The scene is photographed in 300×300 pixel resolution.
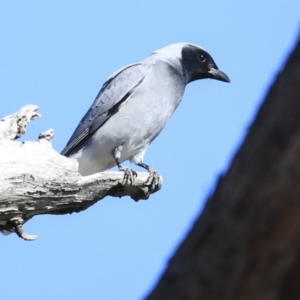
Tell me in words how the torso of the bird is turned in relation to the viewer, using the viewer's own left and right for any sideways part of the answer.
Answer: facing to the right of the viewer

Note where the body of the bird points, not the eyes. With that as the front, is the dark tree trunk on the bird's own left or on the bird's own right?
on the bird's own right
